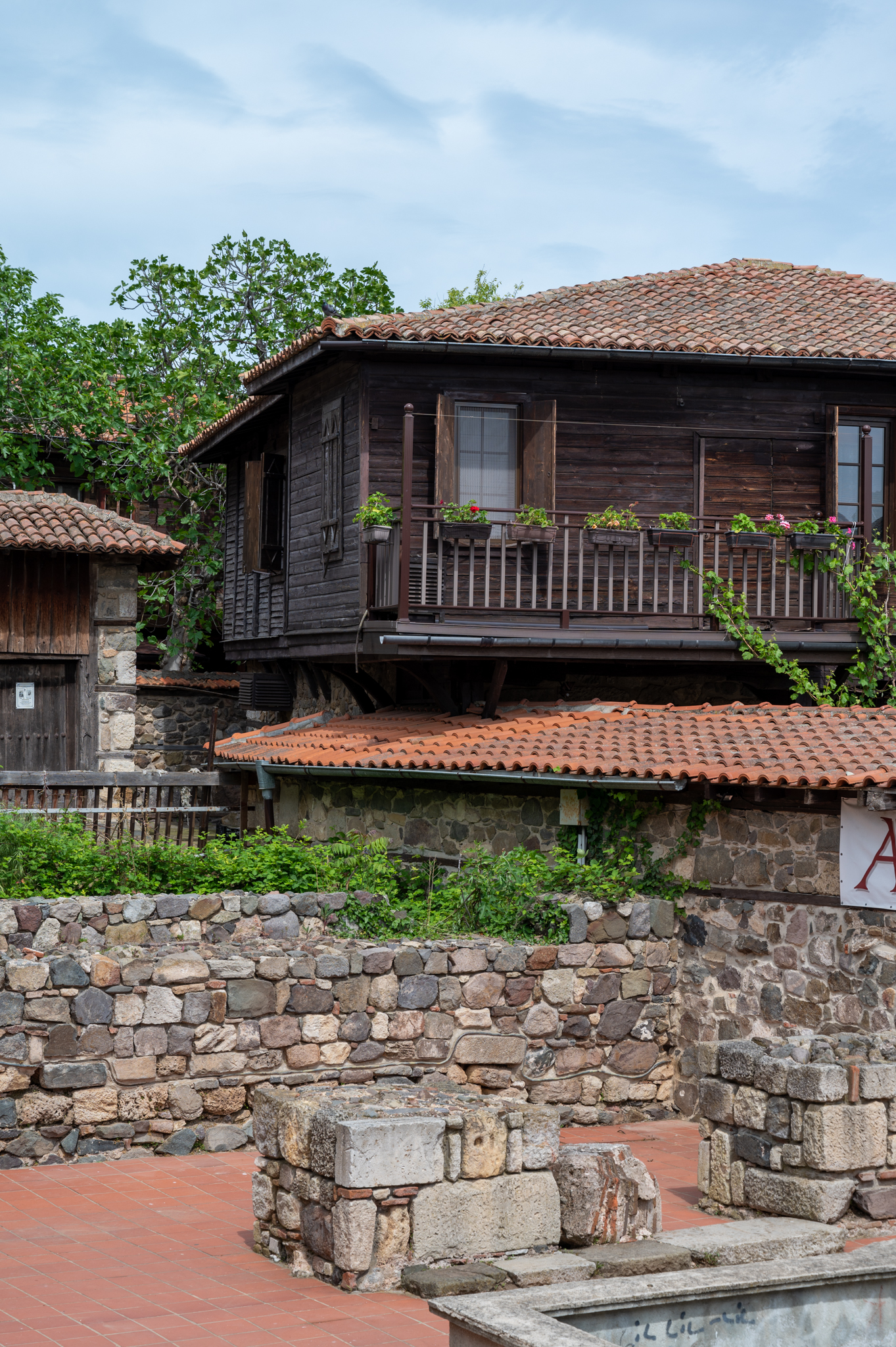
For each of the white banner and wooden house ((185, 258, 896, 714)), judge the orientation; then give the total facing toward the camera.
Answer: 2

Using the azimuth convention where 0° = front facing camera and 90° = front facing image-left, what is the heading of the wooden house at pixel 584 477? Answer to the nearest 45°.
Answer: approximately 0°

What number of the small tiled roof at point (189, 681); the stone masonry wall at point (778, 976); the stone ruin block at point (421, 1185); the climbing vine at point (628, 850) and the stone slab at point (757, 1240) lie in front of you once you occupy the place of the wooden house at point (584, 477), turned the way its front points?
4

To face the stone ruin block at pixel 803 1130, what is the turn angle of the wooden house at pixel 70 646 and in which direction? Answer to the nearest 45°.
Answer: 0° — it already faces it

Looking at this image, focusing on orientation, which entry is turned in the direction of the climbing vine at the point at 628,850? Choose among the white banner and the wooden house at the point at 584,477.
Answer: the wooden house
